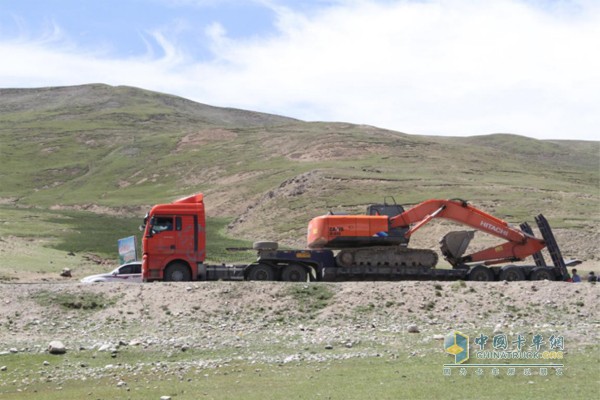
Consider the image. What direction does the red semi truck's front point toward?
to the viewer's left

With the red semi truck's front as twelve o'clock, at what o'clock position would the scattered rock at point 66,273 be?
The scattered rock is roughly at 1 o'clock from the red semi truck.

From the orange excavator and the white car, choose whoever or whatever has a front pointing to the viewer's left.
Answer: the white car

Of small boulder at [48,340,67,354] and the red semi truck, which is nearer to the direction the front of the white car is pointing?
the small boulder

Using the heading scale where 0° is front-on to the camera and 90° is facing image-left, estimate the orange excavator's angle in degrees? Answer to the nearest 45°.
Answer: approximately 270°

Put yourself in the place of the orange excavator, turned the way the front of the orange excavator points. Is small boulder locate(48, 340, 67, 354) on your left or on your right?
on your right

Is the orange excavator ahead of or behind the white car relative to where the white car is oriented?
behind

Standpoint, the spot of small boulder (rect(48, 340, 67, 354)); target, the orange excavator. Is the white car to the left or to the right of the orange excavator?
left

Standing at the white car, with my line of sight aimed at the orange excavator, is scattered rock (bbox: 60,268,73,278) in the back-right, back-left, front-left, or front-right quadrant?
back-left

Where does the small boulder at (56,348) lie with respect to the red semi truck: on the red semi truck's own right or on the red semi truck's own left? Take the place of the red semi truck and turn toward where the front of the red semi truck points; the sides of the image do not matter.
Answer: on the red semi truck's own left

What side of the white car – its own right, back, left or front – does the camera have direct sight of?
left

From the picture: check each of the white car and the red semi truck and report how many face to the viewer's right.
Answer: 0

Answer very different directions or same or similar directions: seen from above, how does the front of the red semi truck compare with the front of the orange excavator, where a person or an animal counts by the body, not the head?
very different directions

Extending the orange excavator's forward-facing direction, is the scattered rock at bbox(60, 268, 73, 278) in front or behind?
behind
